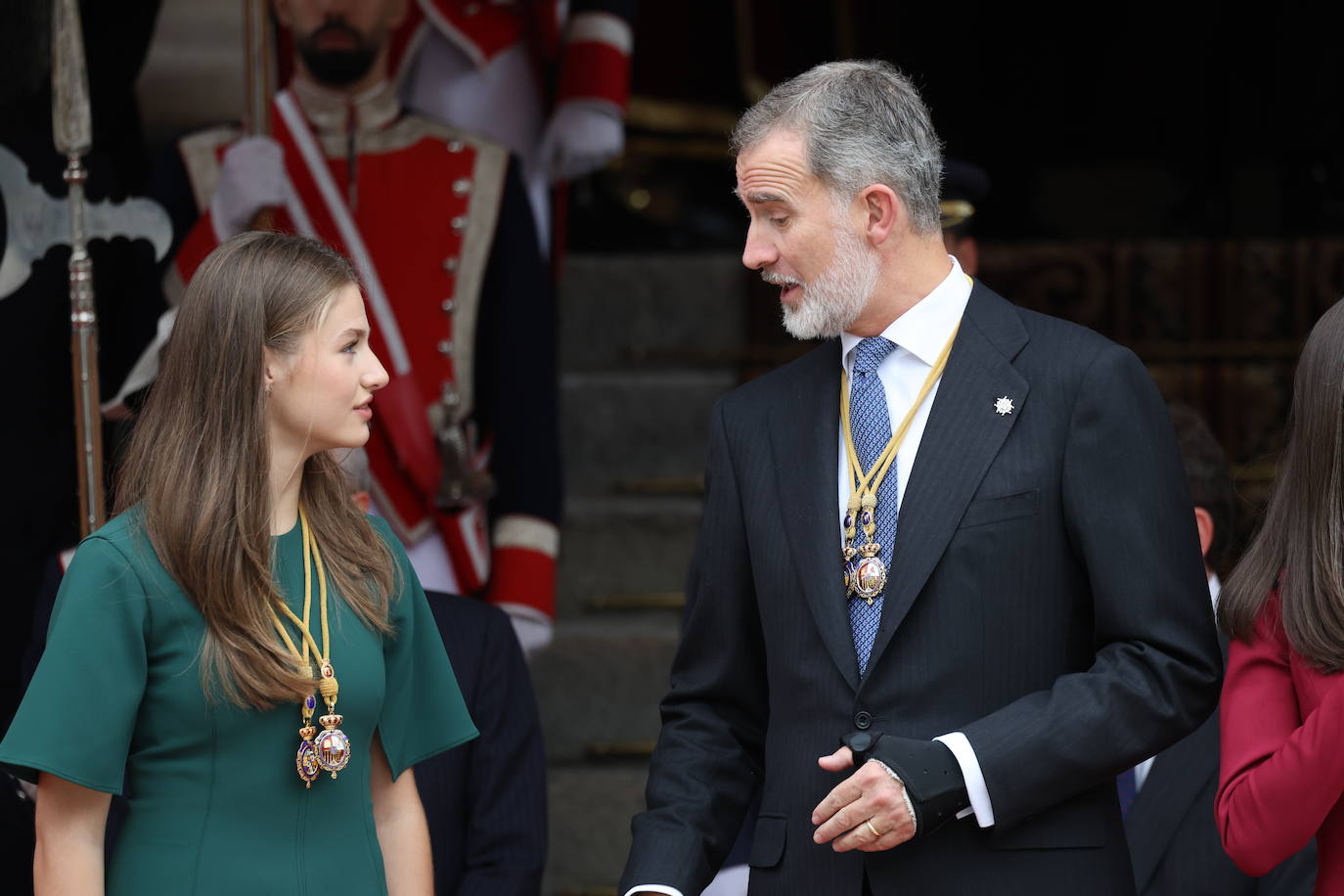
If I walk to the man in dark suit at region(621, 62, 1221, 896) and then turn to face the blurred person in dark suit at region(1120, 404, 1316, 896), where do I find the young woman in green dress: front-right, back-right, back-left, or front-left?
back-left

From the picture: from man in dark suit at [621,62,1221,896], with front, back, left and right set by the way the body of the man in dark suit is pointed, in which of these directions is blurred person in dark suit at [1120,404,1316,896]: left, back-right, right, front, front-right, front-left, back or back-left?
back

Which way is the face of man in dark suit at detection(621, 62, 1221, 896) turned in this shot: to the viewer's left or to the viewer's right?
to the viewer's left

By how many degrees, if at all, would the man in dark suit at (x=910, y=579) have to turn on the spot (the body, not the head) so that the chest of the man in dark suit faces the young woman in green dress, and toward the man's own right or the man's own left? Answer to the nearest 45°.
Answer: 0° — they already face them

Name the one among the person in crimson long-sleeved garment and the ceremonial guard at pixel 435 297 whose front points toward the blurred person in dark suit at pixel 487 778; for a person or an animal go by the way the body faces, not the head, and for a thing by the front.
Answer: the ceremonial guard

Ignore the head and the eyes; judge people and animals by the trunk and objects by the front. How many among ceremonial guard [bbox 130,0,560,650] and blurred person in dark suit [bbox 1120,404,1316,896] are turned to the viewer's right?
0

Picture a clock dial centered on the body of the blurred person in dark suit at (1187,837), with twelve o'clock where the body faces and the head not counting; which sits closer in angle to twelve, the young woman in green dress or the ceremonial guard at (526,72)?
the young woman in green dress

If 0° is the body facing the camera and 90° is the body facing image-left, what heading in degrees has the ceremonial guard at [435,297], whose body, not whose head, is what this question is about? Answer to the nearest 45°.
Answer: approximately 0°

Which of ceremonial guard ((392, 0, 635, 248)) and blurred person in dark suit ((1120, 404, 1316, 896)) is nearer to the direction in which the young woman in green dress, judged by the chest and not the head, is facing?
the blurred person in dark suit

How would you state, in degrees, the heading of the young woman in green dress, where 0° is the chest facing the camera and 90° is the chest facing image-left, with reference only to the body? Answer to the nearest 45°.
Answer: approximately 315°

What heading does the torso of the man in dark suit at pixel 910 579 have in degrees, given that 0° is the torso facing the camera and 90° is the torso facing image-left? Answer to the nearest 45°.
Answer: approximately 45°

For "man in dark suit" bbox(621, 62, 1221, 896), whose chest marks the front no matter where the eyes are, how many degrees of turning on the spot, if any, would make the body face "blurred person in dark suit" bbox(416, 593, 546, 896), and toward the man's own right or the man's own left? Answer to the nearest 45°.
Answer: approximately 90° to the man's own right

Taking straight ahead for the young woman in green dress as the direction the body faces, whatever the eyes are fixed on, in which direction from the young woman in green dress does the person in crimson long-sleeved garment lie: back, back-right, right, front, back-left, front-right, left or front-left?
front-left

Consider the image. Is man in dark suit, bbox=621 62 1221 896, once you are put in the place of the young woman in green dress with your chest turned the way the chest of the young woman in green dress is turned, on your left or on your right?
on your left
